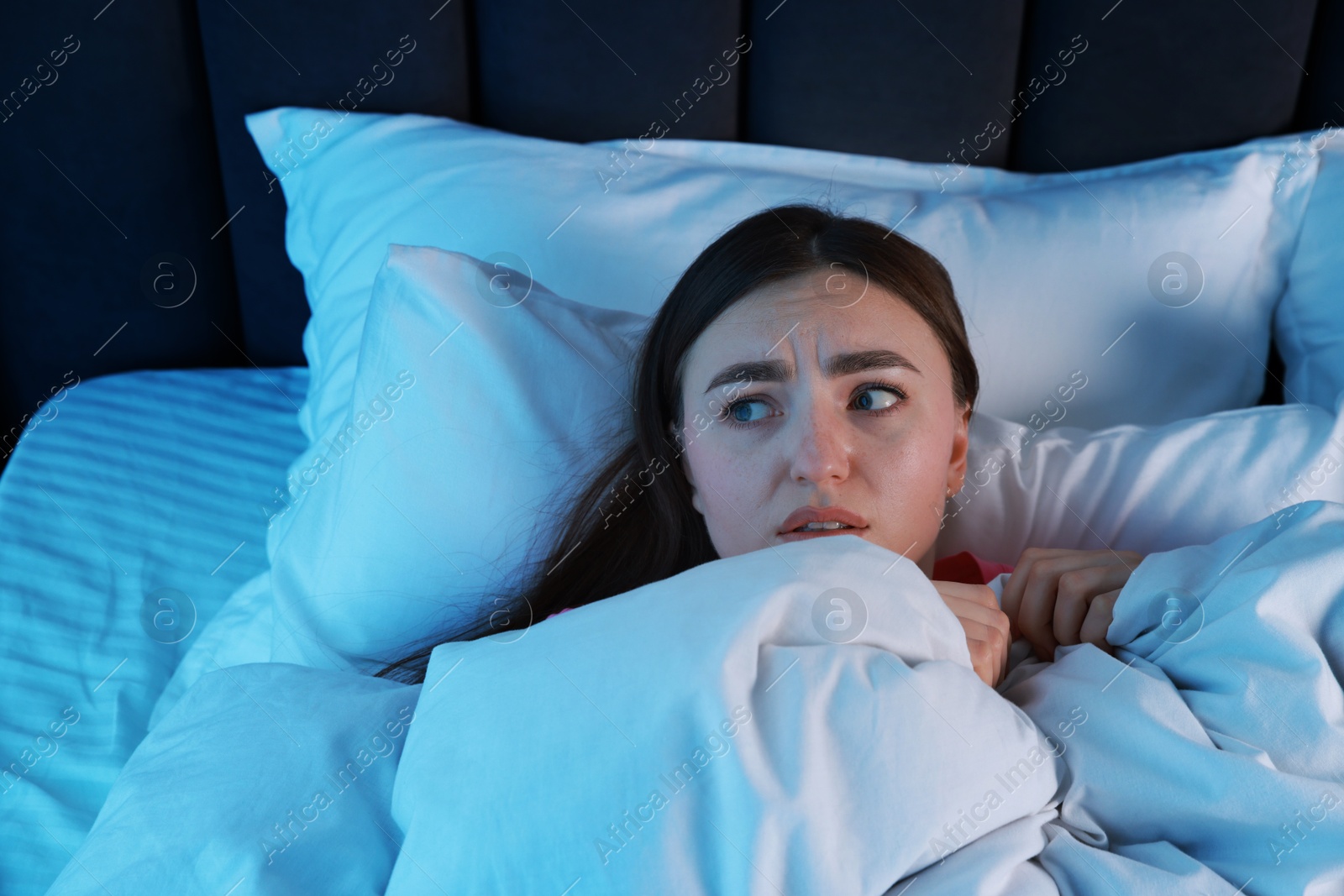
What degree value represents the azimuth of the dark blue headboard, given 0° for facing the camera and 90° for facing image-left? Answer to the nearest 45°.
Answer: approximately 0°
